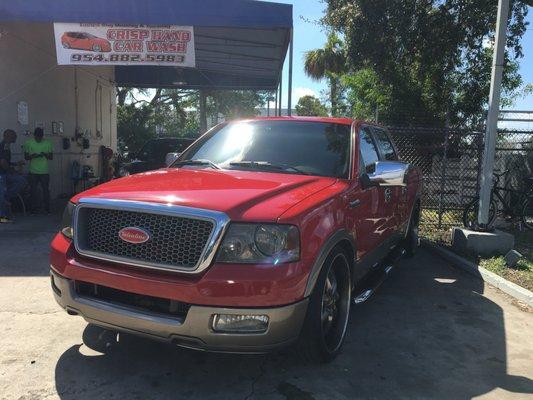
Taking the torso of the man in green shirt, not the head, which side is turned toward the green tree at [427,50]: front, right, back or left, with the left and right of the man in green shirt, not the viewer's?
left

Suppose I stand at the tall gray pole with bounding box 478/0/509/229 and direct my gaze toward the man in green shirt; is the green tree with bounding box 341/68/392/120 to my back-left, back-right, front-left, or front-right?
front-right

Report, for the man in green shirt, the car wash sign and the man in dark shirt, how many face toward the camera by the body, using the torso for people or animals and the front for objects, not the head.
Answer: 2

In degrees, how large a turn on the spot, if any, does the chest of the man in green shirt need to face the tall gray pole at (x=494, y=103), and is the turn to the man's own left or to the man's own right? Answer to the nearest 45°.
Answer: approximately 45° to the man's own left

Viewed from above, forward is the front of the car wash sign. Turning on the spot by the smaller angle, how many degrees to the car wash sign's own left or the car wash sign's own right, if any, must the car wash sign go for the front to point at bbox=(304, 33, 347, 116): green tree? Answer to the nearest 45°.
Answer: approximately 135° to the car wash sign's own left

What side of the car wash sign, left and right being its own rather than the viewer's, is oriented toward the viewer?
front

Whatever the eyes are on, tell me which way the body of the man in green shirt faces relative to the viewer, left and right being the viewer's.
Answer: facing the viewer

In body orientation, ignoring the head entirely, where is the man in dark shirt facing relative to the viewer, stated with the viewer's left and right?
facing to the right of the viewer

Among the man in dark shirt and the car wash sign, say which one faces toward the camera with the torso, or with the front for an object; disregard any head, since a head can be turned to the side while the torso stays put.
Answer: the car wash sign

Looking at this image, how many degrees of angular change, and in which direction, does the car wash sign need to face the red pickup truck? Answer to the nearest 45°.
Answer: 0° — it already faces it
